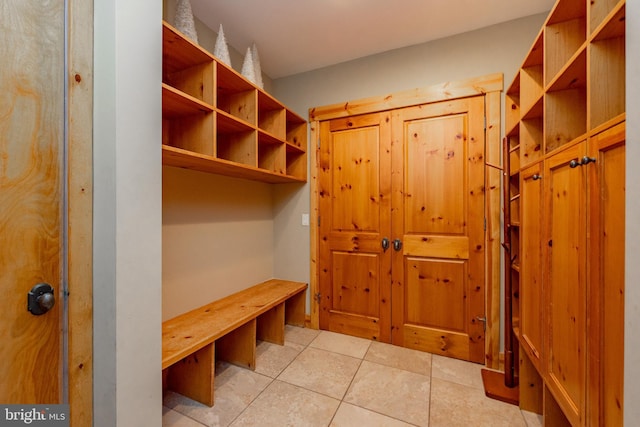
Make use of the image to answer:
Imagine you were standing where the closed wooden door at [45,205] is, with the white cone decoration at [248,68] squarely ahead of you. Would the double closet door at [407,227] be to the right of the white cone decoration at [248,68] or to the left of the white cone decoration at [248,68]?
right

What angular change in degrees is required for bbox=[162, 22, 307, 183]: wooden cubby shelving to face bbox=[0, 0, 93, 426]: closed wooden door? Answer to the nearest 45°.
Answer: approximately 90° to its right

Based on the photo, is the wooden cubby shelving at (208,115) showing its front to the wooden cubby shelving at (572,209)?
yes

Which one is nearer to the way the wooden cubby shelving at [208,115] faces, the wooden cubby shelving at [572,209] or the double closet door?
the wooden cubby shelving

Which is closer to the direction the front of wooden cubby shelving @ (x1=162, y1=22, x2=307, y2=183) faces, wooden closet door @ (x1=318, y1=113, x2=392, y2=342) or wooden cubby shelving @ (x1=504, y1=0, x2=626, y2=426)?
the wooden cubby shelving

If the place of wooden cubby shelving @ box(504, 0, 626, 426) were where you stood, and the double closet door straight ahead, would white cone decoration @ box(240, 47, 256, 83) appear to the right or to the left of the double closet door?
left

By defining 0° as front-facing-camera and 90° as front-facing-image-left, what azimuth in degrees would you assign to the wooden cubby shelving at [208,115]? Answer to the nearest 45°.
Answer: approximately 315°
